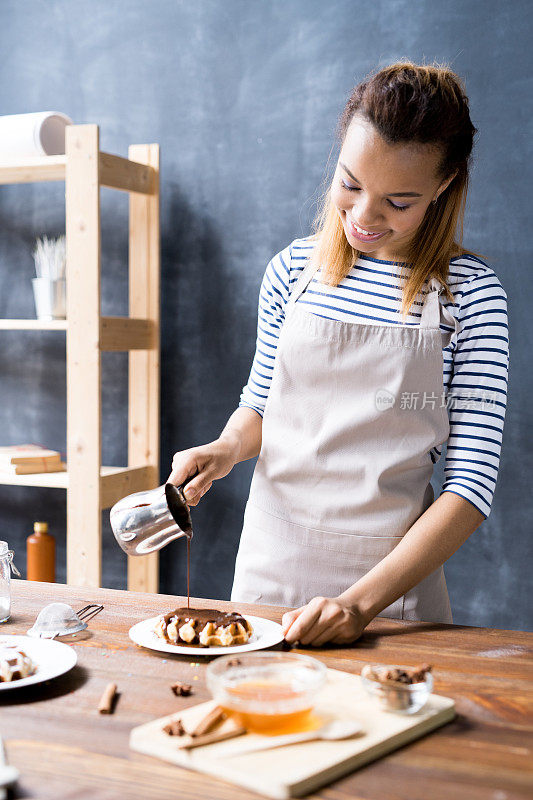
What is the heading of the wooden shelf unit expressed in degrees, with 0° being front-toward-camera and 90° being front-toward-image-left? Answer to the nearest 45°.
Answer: approximately 45°

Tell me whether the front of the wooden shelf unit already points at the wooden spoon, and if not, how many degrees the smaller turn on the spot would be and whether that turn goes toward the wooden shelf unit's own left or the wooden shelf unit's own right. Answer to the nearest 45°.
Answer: approximately 45° to the wooden shelf unit's own left

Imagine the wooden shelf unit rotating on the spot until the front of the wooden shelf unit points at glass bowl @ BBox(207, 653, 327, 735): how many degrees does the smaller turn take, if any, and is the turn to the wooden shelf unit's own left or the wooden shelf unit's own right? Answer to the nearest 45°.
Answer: approximately 45° to the wooden shelf unit's own left

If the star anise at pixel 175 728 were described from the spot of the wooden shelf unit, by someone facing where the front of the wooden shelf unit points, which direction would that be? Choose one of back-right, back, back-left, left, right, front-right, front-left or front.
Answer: front-left

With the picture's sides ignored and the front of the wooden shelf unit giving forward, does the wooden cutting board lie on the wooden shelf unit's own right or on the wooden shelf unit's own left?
on the wooden shelf unit's own left

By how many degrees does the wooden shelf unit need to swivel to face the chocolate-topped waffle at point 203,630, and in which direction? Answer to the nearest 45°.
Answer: approximately 45° to its left

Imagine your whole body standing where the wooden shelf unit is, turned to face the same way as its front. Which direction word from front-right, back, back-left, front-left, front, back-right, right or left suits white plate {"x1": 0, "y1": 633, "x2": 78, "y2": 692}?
front-left
